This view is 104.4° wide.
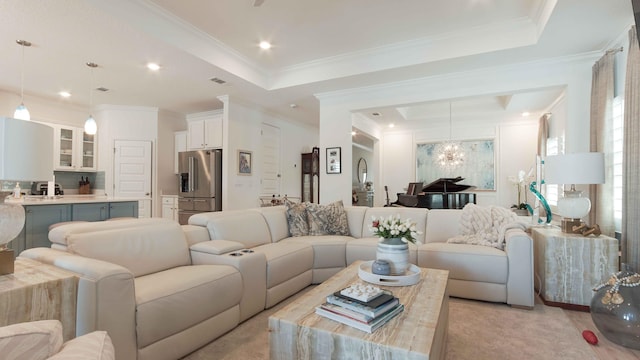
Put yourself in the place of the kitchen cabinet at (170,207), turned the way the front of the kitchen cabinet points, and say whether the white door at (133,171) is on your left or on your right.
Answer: on your right

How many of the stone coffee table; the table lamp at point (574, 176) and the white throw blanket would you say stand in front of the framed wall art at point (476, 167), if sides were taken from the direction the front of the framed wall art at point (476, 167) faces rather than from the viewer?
3

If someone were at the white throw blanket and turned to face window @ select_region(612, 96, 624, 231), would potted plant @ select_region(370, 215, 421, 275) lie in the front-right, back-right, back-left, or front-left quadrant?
back-right

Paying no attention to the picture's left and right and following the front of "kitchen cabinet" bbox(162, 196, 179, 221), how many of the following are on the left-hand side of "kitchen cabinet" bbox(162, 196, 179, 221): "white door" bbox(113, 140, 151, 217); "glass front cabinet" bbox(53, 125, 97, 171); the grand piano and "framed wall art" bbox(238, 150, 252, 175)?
2

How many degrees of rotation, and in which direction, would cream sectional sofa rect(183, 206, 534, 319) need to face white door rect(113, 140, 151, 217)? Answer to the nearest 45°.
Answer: approximately 135° to its right

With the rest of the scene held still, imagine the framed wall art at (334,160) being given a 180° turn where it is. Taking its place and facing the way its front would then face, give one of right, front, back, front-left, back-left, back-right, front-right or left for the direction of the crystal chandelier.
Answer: front-right

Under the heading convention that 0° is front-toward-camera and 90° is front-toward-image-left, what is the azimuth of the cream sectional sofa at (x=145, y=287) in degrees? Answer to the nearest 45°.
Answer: approximately 315°

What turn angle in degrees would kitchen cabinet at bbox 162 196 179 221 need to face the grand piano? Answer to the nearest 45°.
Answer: approximately 90° to its left

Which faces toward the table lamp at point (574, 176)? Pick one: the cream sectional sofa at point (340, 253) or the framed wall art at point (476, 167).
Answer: the framed wall art

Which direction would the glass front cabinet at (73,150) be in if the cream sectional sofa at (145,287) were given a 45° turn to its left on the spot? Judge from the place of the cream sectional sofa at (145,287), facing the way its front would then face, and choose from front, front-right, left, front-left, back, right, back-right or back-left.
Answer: left

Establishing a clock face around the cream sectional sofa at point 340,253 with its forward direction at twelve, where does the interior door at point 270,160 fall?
The interior door is roughly at 5 o'clock from the cream sectional sofa.

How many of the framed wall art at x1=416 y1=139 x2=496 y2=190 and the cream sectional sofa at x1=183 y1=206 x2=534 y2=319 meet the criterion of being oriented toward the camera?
2

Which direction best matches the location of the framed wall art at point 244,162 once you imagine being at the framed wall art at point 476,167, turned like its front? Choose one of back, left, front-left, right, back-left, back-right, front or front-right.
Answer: front-right

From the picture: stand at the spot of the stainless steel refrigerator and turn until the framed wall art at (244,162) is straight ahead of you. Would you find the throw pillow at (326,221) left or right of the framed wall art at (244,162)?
right

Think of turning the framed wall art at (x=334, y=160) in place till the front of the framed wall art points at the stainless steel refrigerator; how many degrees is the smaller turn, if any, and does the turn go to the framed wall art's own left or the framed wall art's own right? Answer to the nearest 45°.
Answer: approximately 90° to the framed wall art's own right

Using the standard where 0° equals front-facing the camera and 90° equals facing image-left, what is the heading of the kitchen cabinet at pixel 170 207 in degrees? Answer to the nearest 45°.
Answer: approximately 45°
